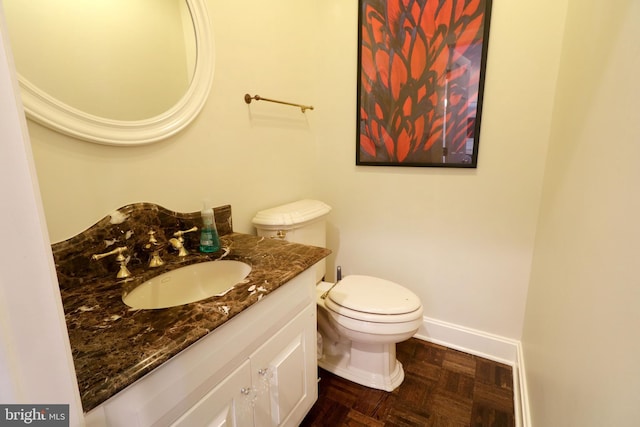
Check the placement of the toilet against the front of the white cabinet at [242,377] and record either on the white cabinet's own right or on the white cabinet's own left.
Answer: on the white cabinet's own left

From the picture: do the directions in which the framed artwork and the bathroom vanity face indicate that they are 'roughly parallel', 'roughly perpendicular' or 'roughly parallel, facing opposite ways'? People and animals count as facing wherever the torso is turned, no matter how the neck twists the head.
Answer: roughly perpendicular

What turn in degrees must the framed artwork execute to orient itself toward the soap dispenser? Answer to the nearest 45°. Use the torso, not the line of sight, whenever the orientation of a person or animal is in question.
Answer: approximately 45° to its right

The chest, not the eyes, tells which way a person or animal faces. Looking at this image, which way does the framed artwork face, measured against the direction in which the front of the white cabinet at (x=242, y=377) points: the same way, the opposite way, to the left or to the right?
to the right

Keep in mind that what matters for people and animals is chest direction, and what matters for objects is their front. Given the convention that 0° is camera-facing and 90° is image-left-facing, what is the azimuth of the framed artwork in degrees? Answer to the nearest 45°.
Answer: approximately 0°

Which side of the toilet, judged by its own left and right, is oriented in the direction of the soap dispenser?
right
